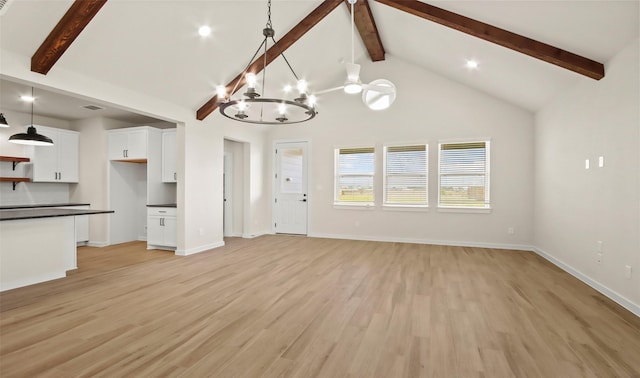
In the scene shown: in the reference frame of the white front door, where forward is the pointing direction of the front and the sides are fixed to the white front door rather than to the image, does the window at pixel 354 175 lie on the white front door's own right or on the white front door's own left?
on the white front door's own left

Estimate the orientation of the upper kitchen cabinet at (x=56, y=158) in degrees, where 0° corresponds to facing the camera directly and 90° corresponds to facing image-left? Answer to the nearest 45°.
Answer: approximately 315°

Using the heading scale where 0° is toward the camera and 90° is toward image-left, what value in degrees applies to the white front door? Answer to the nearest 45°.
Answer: approximately 0°
